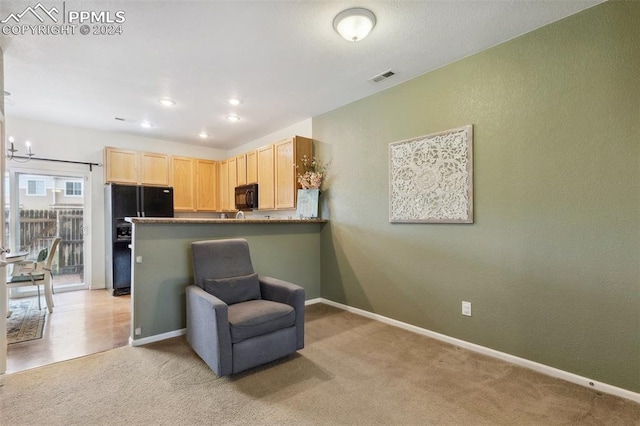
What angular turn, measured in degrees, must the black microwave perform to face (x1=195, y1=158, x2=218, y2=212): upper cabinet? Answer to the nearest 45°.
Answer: approximately 90° to its right

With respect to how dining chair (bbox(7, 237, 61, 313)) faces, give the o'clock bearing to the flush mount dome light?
The flush mount dome light is roughly at 8 o'clock from the dining chair.

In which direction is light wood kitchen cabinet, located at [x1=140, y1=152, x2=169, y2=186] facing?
toward the camera

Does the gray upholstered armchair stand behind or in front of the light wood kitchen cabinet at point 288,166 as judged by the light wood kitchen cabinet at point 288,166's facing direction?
in front

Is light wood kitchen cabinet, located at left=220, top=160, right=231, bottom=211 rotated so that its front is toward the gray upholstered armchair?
yes

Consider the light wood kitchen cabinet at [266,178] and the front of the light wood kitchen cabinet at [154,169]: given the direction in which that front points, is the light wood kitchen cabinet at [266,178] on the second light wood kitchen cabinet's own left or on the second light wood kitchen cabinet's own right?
on the second light wood kitchen cabinet's own left

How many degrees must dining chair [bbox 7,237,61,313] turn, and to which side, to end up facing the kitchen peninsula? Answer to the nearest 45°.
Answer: approximately 135° to its left

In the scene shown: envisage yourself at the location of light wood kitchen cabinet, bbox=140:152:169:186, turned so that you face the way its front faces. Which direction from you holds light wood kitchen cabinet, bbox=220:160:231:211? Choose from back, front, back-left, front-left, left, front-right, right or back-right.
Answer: left

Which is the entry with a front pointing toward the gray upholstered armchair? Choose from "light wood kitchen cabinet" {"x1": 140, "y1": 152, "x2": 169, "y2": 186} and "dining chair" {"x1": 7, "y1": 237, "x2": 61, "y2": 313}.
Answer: the light wood kitchen cabinet

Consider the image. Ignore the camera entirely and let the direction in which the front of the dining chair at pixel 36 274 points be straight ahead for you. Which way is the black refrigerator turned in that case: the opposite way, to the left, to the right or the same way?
to the left

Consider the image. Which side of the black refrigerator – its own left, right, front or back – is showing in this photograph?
front

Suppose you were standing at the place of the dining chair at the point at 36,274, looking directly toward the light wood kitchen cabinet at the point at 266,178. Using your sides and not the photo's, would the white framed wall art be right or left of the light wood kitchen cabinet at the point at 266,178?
right

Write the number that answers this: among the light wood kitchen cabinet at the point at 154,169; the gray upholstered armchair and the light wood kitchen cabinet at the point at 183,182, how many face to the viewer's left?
0

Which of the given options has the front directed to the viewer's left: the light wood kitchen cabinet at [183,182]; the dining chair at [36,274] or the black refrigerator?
the dining chair

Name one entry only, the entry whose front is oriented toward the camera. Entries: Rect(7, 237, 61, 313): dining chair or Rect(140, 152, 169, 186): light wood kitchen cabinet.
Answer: the light wood kitchen cabinet

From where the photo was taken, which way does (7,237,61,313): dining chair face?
to the viewer's left

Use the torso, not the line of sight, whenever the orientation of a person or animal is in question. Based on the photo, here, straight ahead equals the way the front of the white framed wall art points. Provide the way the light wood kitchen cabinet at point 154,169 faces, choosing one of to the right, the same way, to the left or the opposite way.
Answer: to the left
